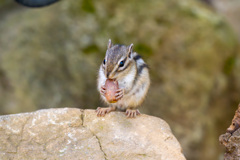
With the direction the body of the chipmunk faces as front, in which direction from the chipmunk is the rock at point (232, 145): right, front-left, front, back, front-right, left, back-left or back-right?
left

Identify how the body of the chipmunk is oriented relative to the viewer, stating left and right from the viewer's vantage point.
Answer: facing the viewer and to the left of the viewer
